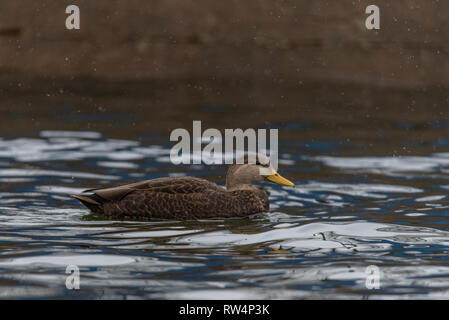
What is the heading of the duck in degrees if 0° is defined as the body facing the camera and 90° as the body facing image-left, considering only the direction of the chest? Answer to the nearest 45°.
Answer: approximately 270°
